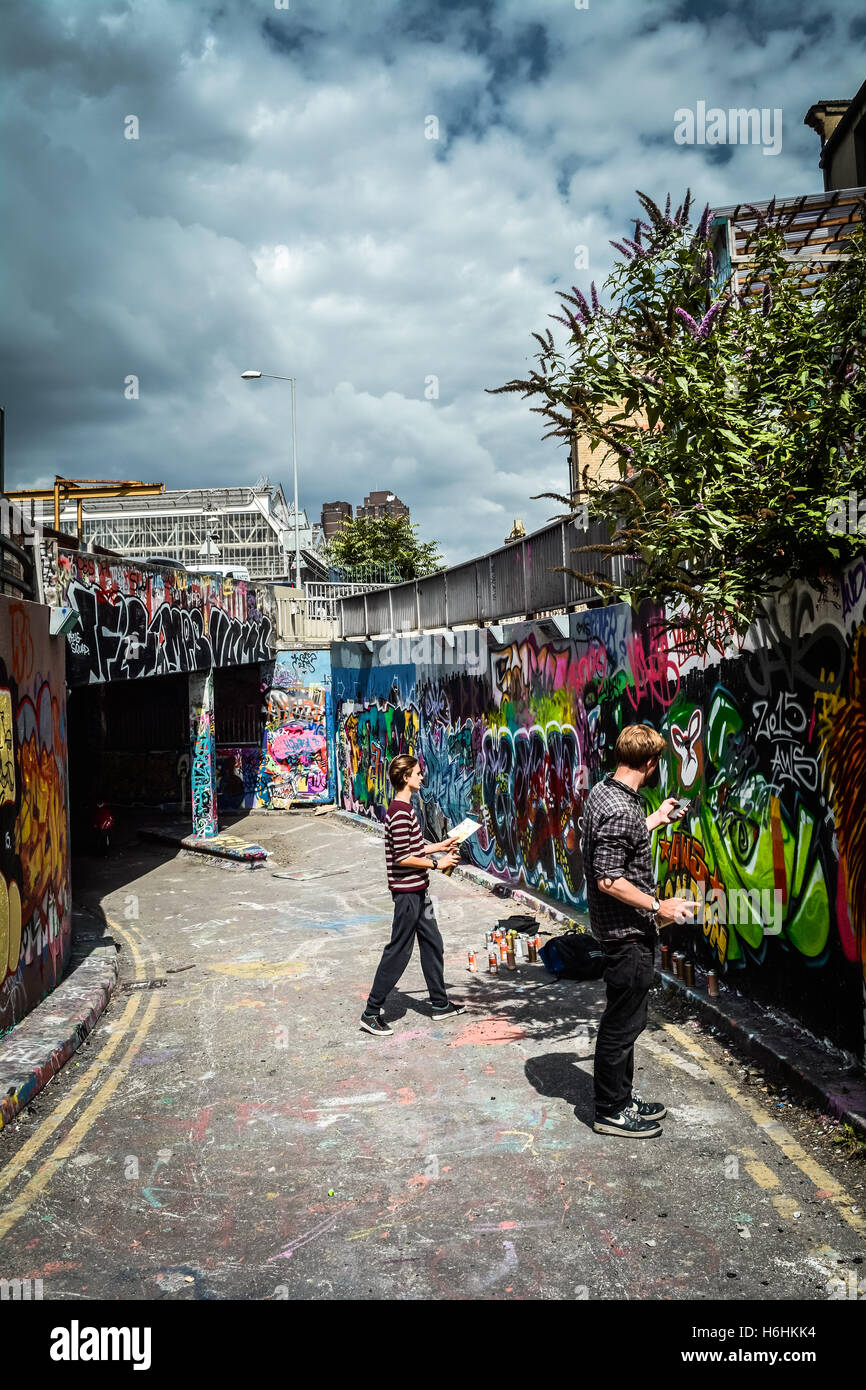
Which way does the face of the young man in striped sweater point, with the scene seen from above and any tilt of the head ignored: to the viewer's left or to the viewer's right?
to the viewer's right

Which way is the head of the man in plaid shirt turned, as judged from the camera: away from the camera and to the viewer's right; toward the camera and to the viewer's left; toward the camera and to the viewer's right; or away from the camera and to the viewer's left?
away from the camera and to the viewer's right

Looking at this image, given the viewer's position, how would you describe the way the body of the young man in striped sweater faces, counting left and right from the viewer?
facing to the right of the viewer

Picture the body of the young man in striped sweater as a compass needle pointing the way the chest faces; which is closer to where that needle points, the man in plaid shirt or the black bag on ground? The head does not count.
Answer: the black bag on ground

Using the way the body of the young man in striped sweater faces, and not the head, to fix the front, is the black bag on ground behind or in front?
in front
